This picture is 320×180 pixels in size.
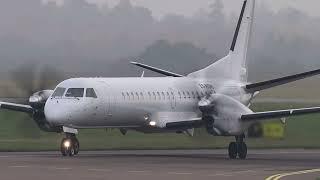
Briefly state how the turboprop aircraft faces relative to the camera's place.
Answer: facing the viewer and to the left of the viewer
